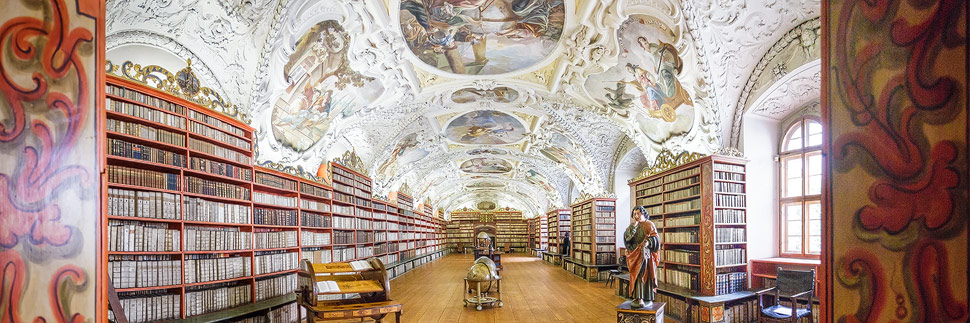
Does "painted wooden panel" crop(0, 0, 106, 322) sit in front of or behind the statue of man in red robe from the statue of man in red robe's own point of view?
in front

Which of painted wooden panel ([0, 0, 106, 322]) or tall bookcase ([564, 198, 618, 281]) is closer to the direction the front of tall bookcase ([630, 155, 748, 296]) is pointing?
the painted wooden panel

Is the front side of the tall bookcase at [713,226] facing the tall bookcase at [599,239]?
no

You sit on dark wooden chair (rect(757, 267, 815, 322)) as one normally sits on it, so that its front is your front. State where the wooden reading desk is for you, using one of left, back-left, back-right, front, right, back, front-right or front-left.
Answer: front

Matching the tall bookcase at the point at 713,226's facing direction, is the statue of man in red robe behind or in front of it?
in front

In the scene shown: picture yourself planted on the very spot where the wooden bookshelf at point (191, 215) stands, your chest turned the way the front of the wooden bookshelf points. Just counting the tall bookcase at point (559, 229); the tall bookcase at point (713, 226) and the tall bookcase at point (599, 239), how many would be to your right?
0

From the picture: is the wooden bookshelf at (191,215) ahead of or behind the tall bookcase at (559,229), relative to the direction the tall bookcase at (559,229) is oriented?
ahead

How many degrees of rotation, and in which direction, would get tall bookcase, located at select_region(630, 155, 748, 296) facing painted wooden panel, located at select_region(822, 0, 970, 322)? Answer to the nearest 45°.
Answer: approximately 45° to its left

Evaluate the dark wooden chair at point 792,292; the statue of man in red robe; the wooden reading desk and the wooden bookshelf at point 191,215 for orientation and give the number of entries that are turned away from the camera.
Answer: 0

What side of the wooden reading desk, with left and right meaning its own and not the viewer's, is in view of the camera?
front

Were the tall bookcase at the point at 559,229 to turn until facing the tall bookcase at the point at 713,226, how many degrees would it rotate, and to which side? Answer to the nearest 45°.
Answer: approximately 45° to its left

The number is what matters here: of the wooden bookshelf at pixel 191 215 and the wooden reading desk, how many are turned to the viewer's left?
0

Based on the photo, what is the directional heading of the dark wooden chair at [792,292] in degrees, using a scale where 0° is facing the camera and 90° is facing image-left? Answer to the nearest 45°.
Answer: approximately 45°

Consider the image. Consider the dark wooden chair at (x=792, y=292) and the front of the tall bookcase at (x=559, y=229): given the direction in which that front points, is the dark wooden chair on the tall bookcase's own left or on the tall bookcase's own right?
on the tall bookcase's own left
